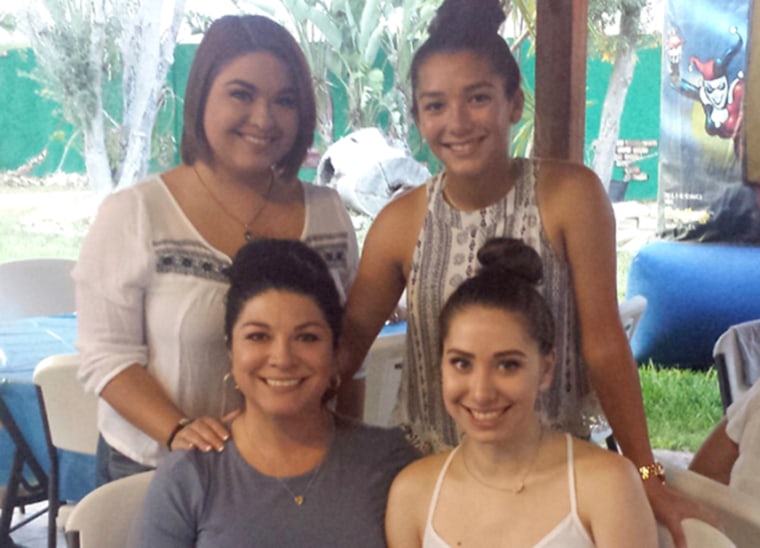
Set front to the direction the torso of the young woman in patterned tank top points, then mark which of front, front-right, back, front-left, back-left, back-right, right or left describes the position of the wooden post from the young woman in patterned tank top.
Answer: back

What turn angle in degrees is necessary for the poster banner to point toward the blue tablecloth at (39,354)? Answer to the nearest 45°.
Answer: approximately 45° to its right

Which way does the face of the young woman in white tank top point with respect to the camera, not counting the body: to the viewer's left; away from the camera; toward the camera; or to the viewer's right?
toward the camera

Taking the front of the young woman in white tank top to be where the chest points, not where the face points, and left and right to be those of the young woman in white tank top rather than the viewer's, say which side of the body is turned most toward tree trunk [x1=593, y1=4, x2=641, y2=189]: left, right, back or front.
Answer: back

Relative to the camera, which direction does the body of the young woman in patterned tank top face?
toward the camera

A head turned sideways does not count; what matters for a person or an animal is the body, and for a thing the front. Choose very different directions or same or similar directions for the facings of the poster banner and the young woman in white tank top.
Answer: same or similar directions

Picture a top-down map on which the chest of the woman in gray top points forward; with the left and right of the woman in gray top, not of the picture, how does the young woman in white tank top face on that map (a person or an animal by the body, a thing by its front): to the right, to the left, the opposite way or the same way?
the same way

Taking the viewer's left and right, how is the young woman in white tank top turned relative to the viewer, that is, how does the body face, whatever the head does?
facing the viewer

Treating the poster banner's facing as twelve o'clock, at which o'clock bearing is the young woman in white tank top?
The young woman in white tank top is roughly at 12 o'clock from the poster banner.

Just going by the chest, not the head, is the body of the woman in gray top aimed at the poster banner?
no

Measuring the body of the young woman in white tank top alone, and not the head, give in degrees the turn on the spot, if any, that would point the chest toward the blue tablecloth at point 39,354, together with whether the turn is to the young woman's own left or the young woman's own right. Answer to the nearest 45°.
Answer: approximately 135° to the young woman's own right

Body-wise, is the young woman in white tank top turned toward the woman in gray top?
no

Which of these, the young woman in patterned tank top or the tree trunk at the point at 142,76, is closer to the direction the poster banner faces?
the young woman in patterned tank top

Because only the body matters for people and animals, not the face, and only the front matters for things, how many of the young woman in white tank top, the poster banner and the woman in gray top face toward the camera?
3

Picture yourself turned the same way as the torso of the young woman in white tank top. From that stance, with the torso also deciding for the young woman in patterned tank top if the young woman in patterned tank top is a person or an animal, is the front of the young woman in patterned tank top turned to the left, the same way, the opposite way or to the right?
the same way

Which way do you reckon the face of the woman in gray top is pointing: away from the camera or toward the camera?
toward the camera

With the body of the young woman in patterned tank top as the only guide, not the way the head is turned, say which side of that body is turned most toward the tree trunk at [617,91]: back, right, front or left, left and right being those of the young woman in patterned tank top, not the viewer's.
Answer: back

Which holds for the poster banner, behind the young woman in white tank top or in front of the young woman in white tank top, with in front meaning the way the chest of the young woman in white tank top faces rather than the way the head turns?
behind
